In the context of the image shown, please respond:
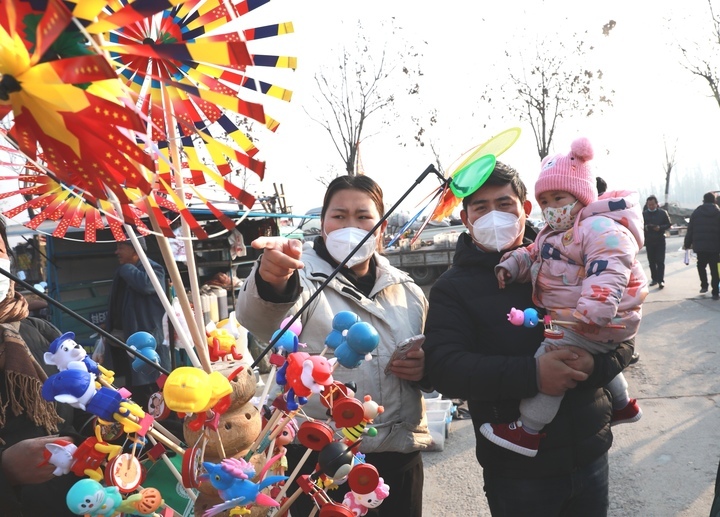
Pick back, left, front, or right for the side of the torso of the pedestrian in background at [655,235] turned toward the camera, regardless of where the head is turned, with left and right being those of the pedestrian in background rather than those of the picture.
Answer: front

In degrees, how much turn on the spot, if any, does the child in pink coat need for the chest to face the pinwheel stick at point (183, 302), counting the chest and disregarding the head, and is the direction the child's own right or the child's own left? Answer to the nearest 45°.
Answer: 0° — they already face it

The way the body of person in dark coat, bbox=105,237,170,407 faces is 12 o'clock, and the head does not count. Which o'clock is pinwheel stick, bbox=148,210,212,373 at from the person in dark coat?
The pinwheel stick is roughly at 9 o'clock from the person in dark coat.

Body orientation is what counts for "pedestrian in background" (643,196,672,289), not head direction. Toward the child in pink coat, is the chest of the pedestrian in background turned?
yes

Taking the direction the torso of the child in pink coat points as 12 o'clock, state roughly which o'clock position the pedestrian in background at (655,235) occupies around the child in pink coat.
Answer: The pedestrian in background is roughly at 5 o'clock from the child in pink coat.

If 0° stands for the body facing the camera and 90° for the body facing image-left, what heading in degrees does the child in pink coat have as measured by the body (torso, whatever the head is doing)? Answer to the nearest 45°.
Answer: approximately 45°

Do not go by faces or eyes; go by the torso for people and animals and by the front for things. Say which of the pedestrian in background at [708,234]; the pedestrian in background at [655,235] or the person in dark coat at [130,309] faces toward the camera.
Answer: the pedestrian in background at [655,235]

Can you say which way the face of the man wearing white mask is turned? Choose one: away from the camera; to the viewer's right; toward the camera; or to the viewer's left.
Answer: toward the camera

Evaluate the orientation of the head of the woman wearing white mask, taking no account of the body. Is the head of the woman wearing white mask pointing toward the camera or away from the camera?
toward the camera
